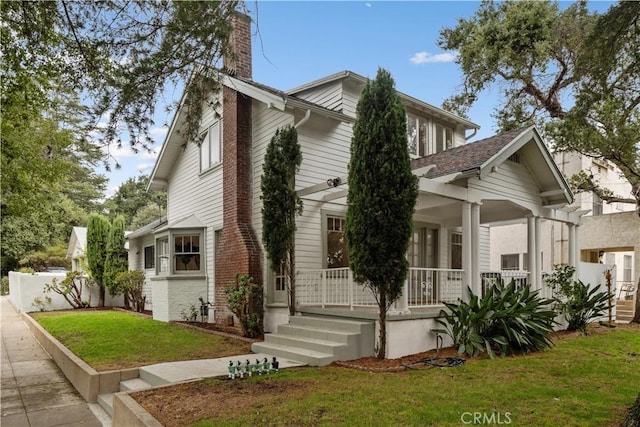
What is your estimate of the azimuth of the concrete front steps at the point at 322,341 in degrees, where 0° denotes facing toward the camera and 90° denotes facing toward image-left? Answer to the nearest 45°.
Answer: approximately 45°

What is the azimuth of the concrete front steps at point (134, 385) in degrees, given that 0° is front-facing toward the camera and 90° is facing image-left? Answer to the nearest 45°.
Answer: approximately 45°
